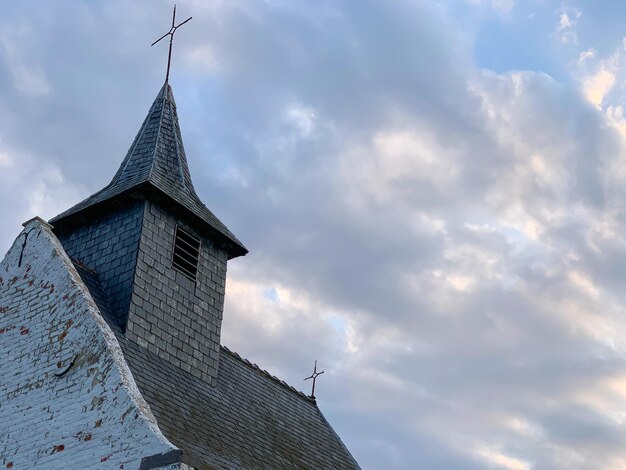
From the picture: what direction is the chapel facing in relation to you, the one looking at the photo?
facing the viewer and to the left of the viewer
